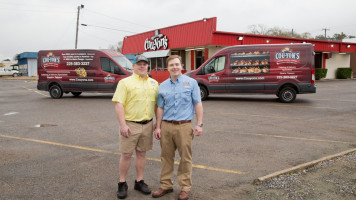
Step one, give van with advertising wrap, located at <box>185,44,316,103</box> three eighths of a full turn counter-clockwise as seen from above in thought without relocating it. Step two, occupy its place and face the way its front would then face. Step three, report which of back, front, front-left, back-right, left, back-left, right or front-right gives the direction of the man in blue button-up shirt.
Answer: front-right

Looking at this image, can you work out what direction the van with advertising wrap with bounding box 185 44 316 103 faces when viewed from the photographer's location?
facing to the left of the viewer

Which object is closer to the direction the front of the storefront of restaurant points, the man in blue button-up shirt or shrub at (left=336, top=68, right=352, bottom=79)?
the man in blue button-up shirt

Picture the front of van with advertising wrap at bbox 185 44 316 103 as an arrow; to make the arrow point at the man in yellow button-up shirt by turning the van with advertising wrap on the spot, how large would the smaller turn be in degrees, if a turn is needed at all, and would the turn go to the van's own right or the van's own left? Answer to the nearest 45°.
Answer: approximately 90° to the van's own left

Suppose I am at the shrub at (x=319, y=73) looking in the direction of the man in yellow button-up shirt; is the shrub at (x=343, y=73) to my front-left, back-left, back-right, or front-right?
back-left

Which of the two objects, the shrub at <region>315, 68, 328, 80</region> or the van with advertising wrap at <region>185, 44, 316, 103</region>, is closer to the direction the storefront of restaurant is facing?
the van with advertising wrap

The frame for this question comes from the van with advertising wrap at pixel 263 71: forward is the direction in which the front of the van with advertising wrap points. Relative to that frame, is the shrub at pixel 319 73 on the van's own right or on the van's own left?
on the van's own right
